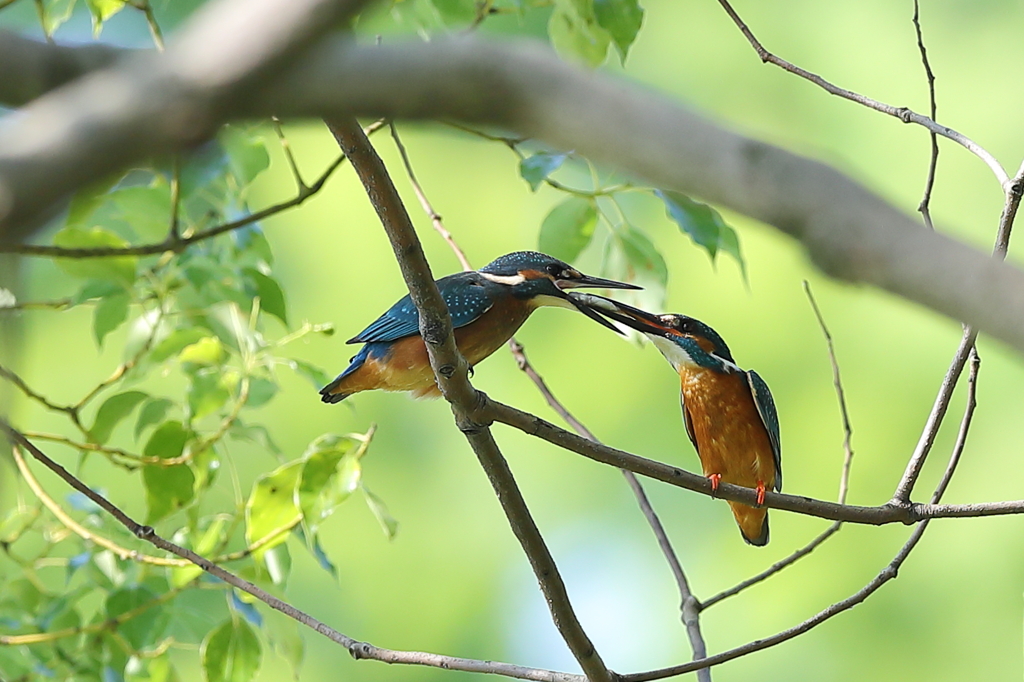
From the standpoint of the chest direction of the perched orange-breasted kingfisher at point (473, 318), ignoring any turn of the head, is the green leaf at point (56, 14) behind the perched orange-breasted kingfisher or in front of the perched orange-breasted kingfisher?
behind

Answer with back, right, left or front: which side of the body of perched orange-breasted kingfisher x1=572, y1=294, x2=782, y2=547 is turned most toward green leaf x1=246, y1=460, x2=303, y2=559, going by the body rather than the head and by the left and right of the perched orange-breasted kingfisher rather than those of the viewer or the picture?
right

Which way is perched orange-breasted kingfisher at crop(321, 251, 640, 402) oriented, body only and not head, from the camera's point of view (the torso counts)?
to the viewer's right

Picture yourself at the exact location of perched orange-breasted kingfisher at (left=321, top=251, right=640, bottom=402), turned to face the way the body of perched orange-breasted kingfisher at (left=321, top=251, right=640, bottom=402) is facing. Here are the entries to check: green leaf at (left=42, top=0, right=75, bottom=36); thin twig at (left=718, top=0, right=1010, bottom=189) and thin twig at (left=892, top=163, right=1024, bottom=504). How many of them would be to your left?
0

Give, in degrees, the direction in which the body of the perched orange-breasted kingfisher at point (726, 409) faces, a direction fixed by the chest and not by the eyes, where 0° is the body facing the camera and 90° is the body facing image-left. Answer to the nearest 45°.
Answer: approximately 45°

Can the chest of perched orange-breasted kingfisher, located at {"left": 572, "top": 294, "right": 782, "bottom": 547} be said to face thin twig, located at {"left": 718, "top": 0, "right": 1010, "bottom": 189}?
no

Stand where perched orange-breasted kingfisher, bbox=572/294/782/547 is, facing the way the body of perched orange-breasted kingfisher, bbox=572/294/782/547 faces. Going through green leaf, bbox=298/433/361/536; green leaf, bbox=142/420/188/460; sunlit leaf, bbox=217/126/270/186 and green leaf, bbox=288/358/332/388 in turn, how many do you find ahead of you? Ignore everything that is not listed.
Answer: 4

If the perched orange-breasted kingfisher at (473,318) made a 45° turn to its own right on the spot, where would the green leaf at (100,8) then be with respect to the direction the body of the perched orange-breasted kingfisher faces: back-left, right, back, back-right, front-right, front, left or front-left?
right

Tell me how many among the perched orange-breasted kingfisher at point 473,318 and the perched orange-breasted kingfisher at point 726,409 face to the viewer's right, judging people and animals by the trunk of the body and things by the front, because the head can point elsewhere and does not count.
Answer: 1
